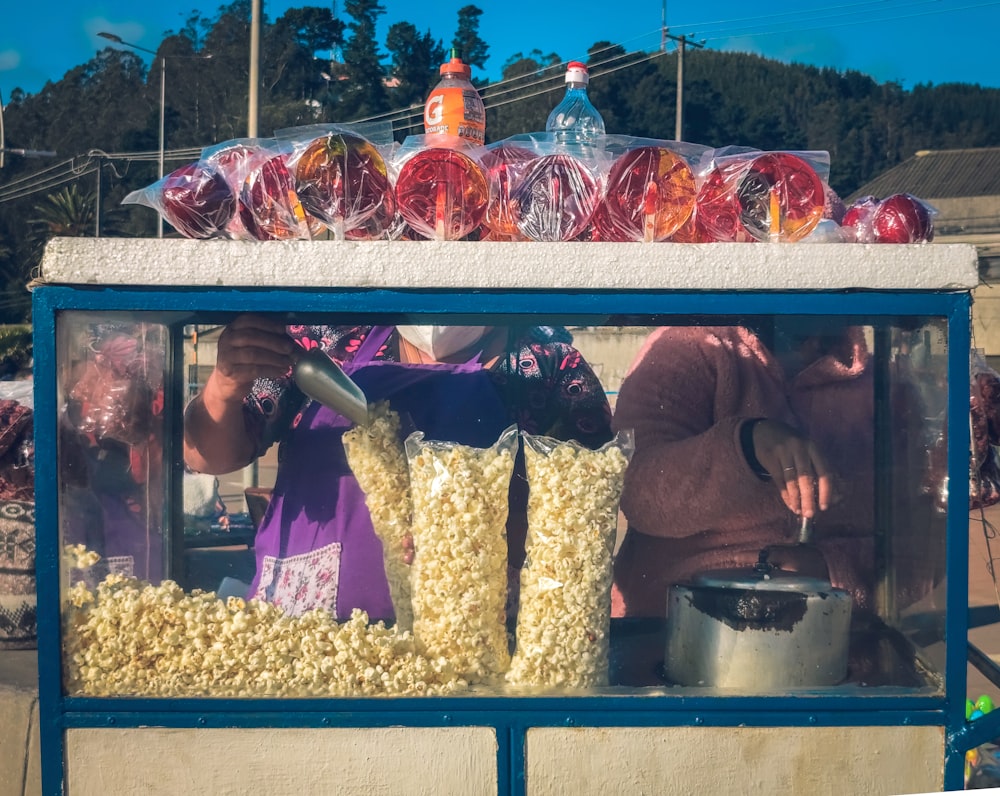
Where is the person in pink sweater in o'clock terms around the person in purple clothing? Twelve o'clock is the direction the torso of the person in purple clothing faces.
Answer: The person in pink sweater is roughly at 9 o'clock from the person in purple clothing.

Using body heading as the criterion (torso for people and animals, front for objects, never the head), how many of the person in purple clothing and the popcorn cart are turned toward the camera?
2

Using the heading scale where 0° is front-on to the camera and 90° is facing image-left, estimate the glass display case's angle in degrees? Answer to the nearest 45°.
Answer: approximately 0°
